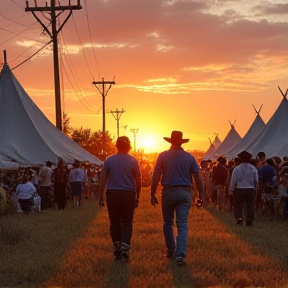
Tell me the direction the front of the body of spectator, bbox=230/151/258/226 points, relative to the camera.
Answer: away from the camera

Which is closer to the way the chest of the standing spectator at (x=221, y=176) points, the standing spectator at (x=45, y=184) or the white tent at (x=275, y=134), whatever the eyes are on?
the white tent

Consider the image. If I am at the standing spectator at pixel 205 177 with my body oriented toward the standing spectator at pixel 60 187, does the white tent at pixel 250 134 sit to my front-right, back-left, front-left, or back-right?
back-right

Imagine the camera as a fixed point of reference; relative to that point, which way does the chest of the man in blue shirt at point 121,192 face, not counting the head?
away from the camera

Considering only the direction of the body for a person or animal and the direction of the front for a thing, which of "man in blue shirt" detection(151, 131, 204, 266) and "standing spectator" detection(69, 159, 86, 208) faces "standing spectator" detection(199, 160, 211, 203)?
the man in blue shirt

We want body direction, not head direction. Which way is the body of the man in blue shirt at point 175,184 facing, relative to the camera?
away from the camera

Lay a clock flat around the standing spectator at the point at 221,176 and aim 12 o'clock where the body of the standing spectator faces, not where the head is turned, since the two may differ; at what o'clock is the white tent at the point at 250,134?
The white tent is roughly at 12 o'clock from the standing spectator.

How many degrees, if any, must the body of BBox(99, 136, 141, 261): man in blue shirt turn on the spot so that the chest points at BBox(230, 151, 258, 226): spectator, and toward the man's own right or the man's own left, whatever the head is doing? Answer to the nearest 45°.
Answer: approximately 45° to the man's own right
